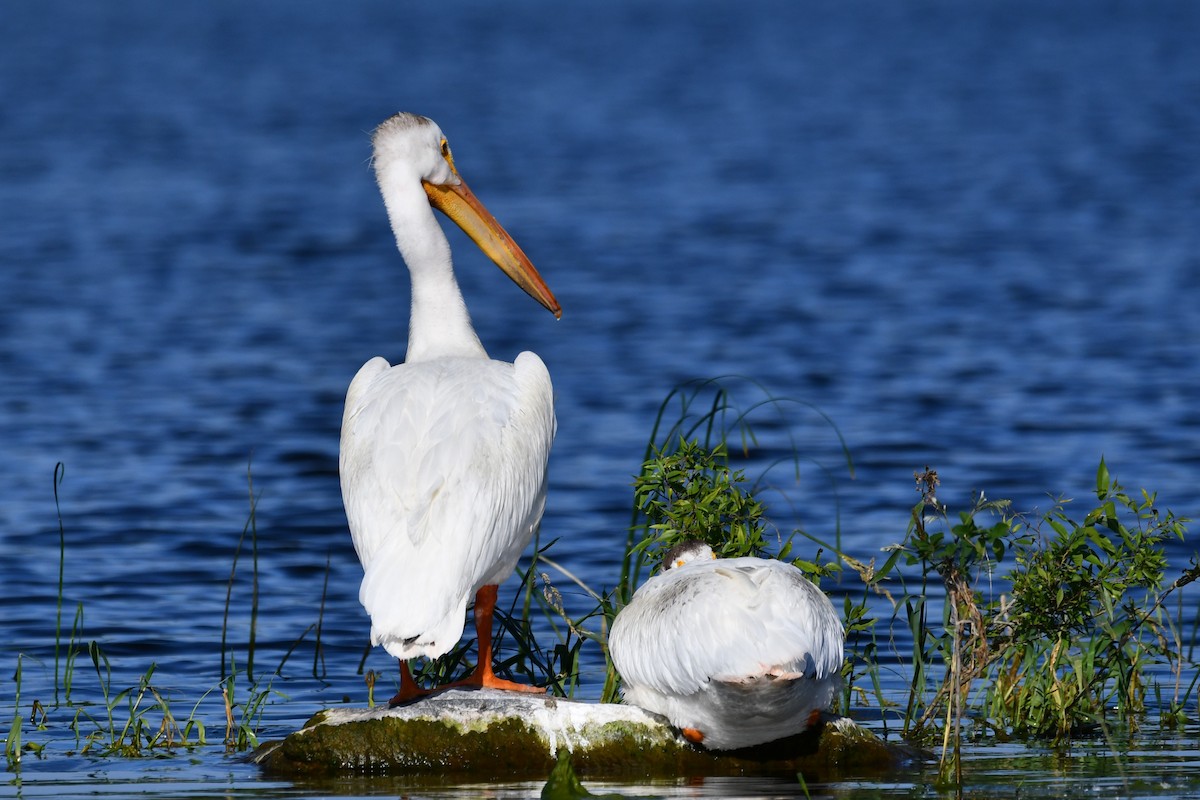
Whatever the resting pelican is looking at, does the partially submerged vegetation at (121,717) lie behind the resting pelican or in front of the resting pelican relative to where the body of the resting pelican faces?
in front

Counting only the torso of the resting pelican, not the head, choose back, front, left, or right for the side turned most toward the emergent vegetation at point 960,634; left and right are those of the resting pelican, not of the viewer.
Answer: right

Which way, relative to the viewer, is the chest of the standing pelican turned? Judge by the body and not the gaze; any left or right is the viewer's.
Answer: facing away from the viewer and to the right of the viewer

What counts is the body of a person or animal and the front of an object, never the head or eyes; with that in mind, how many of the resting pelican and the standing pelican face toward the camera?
0

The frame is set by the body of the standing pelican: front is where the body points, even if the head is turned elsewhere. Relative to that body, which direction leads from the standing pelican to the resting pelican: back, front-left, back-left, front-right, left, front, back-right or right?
right

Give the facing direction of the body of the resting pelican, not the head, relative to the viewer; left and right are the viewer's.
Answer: facing away from the viewer and to the left of the viewer
